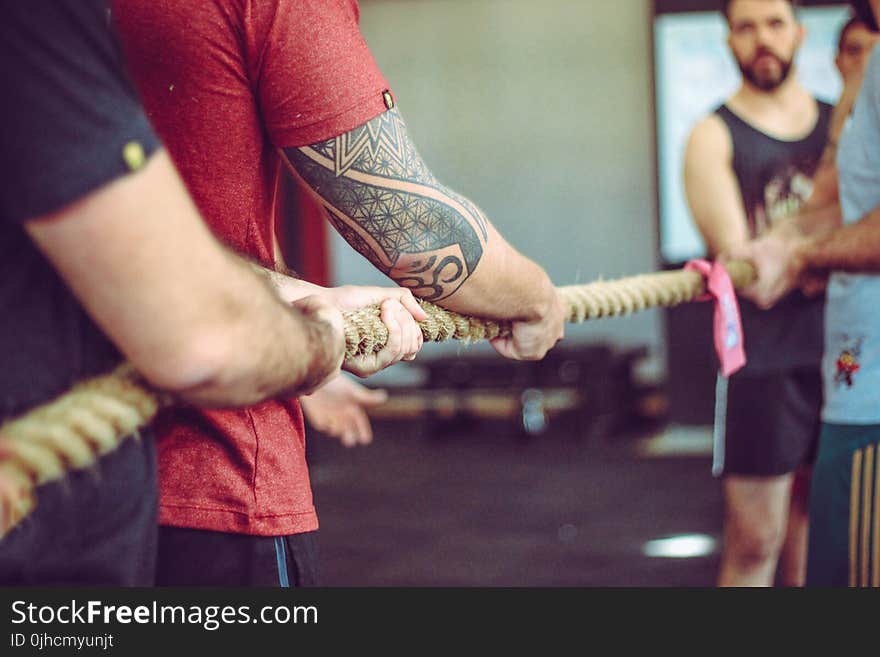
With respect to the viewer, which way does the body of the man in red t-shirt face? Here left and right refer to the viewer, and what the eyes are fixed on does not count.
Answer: facing away from the viewer and to the right of the viewer

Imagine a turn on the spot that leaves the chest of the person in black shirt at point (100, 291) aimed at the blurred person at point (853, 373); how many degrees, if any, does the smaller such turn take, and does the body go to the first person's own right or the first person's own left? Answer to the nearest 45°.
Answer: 0° — they already face them

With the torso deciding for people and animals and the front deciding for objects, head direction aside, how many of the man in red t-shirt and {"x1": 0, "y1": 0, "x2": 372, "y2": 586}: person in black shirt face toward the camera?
0

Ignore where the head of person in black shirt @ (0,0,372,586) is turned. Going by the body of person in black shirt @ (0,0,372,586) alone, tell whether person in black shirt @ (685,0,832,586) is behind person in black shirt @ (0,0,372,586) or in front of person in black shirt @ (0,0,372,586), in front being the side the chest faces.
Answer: in front

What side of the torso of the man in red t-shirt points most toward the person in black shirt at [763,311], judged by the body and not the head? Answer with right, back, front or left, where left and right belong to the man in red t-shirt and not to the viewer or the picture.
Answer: front

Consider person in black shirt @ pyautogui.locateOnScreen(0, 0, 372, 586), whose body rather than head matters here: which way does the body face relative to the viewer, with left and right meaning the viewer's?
facing away from the viewer and to the right of the viewer
